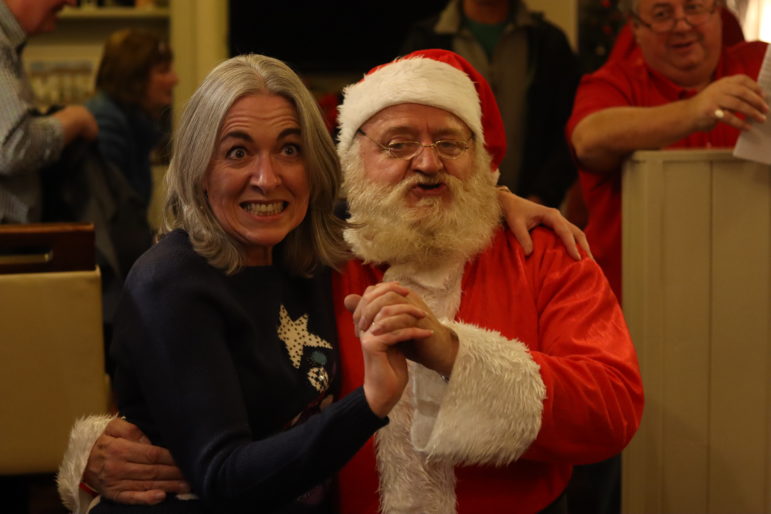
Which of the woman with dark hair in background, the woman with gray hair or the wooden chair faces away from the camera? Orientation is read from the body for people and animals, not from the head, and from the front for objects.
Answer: the wooden chair

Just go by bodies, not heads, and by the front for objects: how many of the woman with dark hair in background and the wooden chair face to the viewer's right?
1

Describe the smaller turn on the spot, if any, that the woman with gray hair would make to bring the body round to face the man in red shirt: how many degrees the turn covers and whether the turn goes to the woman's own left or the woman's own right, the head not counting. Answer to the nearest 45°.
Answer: approximately 90° to the woman's own left

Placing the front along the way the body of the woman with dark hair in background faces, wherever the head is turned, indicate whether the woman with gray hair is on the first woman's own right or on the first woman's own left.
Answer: on the first woman's own right

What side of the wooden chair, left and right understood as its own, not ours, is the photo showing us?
back

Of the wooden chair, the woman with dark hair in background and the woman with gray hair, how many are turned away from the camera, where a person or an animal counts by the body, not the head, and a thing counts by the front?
1

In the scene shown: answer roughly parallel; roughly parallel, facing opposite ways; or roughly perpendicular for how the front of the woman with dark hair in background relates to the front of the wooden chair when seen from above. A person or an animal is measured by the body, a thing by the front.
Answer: roughly perpendicular

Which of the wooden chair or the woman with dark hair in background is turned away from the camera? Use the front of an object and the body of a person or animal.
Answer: the wooden chair

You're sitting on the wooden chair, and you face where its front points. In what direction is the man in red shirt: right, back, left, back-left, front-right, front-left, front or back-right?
right

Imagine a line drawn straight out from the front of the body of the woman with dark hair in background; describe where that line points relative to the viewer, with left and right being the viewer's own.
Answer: facing to the right of the viewer

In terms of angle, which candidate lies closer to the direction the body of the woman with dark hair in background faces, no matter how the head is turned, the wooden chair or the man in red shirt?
the man in red shirt

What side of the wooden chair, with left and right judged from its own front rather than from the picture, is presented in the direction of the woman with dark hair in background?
front

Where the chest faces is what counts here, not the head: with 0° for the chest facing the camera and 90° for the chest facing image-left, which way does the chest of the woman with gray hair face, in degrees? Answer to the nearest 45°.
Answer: approximately 315°
